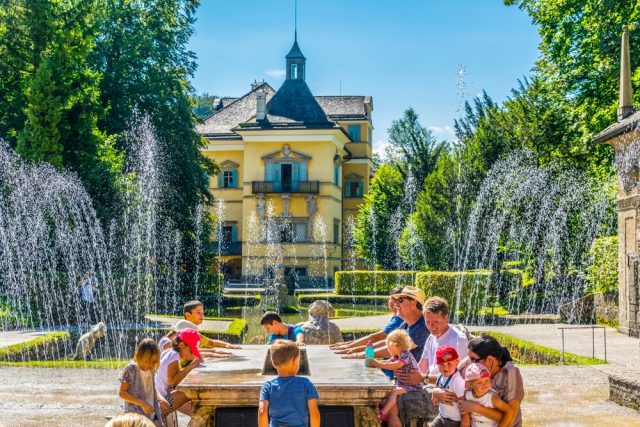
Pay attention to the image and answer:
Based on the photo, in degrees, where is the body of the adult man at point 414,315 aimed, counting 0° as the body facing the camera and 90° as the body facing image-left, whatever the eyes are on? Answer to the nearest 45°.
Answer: approximately 90°

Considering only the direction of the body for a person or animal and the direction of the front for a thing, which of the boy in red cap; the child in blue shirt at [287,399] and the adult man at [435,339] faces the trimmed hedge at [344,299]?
the child in blue shirt

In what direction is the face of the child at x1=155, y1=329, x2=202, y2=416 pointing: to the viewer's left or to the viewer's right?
to the viewer's right

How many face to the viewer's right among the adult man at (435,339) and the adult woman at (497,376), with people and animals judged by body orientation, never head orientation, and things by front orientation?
0

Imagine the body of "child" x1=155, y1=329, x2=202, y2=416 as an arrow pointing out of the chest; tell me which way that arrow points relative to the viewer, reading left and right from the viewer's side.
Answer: facing to the right of the viewer

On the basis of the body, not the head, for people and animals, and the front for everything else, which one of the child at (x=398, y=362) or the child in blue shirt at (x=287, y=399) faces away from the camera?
the child in blue shirt

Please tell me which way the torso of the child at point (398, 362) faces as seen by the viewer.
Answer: to the viewer's left

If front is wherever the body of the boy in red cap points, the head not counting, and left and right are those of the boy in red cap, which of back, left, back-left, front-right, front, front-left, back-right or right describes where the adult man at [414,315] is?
back-right

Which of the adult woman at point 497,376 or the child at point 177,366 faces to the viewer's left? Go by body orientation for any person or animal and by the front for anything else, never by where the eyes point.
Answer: the adult woman

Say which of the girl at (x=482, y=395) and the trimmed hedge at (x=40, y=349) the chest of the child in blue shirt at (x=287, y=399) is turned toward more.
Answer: the trimmed hedge

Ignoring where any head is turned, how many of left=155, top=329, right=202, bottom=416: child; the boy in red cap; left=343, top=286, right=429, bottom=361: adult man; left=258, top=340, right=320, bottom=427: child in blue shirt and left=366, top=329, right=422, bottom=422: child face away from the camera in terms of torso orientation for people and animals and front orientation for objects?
1

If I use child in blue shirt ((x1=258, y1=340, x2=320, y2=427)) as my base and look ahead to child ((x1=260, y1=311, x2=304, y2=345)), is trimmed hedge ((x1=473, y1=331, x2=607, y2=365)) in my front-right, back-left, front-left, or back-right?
front-right

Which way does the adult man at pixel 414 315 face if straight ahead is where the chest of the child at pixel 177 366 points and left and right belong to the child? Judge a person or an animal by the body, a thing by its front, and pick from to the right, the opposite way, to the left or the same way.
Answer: the opposite way

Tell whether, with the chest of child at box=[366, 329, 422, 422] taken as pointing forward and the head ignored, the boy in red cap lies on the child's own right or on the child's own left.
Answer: on the child's own left

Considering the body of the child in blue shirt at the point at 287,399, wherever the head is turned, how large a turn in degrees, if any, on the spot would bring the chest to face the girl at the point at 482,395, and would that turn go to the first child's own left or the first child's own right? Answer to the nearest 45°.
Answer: approximately 90° to the first child's own right
